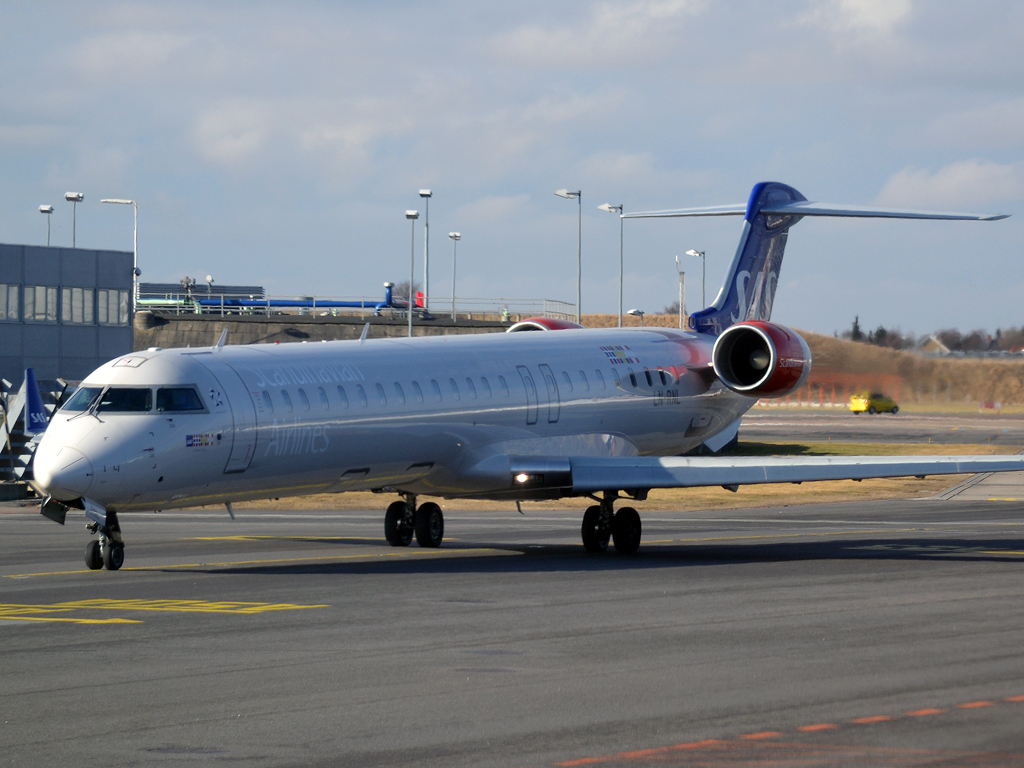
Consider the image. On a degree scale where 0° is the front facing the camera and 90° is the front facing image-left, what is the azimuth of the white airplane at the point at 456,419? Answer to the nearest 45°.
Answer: approximately 45°

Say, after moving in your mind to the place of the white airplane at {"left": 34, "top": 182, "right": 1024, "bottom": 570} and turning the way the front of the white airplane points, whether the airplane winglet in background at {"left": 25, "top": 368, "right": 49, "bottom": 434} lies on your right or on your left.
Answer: on your right
